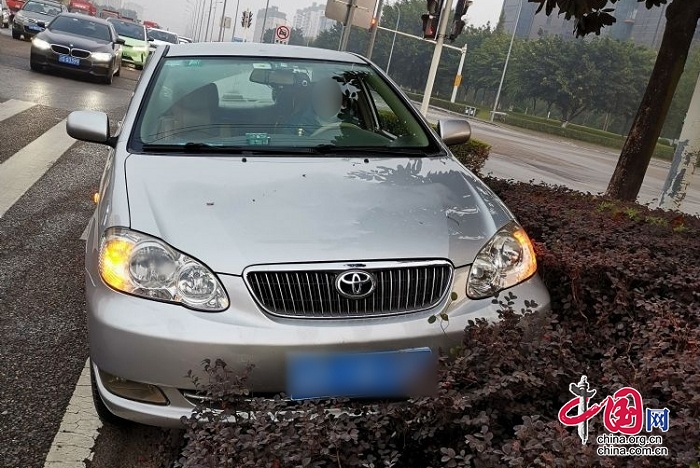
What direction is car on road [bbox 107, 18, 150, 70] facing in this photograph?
toward the camera

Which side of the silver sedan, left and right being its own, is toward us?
front

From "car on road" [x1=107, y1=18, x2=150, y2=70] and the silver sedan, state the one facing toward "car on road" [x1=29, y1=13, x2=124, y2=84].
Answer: "car on road" [x1=107, y1=18, x2=150, y2=70]

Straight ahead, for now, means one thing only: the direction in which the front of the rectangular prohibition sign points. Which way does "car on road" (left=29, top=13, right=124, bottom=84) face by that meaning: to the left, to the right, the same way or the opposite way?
the same way

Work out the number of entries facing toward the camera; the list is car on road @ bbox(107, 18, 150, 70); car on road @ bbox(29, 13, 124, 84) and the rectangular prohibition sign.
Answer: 3

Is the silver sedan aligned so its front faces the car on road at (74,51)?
no

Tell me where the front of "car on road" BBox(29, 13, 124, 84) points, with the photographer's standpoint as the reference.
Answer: facing the viewer

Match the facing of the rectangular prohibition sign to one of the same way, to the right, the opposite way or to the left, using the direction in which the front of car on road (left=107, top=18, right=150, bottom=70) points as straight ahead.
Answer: the same way

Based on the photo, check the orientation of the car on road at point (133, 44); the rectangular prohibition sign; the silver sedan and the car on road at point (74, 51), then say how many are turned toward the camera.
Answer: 4

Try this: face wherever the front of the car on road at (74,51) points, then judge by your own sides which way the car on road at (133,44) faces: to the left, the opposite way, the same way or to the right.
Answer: the same way

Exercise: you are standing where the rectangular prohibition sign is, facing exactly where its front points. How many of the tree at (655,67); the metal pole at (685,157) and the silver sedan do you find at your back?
0

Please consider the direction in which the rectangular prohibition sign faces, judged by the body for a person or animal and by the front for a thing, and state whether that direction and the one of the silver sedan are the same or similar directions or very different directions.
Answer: same or similar directions
